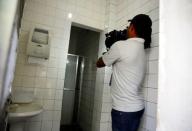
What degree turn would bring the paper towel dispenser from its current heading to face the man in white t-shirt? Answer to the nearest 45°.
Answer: approximately 45° to its left

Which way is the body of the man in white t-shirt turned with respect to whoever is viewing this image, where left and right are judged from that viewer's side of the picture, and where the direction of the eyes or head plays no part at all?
facing away from the viewer and to the left of the viewer

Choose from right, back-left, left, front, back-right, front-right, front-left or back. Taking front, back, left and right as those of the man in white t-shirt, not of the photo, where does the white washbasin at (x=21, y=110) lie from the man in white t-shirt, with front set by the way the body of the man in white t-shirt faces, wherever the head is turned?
front-left
